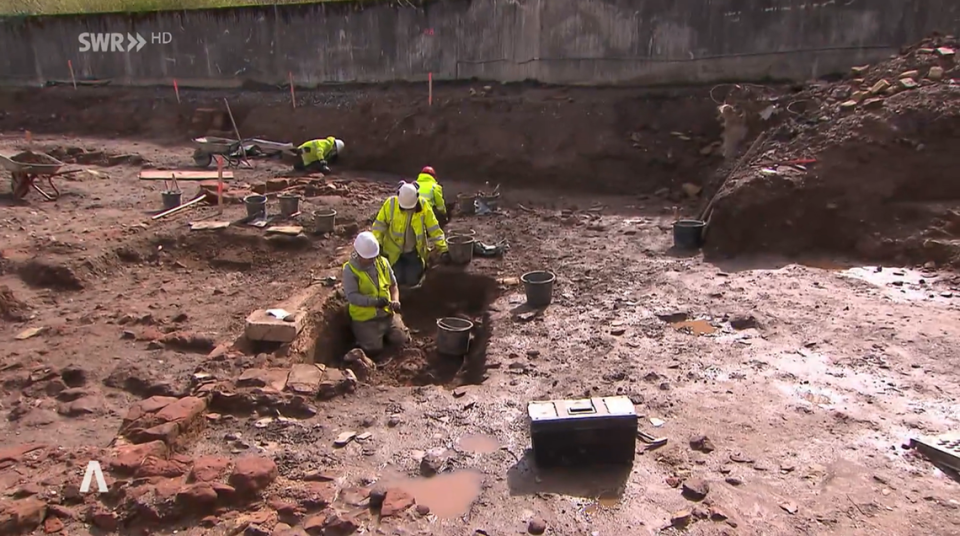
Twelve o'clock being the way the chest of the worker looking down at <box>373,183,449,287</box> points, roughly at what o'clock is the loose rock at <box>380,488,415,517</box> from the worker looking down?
The loose rock is roughly at 12 o'clock from the worker looking down.

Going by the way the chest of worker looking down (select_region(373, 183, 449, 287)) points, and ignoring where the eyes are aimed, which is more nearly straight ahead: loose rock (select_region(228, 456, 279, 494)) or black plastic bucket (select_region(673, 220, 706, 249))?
the loose rock

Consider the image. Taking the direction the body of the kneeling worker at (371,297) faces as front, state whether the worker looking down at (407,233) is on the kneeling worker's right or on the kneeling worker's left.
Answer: on the kneeling worker's left

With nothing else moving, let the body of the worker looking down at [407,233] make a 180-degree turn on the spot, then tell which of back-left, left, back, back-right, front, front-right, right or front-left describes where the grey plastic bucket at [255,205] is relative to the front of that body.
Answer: front-left

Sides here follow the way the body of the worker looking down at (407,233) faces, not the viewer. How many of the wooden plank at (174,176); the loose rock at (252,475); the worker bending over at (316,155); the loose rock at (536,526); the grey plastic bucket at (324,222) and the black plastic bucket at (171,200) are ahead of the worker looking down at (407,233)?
2

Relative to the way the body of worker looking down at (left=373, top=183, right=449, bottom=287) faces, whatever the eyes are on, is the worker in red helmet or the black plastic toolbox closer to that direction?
the black plastic toolbox

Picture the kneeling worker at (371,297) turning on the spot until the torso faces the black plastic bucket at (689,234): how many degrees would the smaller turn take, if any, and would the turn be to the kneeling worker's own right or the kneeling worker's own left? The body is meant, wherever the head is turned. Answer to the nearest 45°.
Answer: approximately 45° to the kneeling worker's own left

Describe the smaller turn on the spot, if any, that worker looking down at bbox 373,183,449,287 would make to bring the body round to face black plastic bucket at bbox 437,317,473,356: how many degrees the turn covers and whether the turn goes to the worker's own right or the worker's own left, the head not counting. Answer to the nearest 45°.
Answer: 0° — they already face it

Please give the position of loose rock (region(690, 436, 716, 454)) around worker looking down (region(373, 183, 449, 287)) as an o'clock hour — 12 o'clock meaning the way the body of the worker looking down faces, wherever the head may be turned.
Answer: The loose rock is roughly at 11 o'clock from the worker looking down.

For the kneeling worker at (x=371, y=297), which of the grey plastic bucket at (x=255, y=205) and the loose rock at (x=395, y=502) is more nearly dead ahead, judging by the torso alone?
the loose rock

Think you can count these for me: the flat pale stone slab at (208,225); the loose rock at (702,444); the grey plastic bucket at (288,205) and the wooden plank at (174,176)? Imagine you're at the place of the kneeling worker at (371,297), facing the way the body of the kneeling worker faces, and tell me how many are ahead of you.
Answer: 1

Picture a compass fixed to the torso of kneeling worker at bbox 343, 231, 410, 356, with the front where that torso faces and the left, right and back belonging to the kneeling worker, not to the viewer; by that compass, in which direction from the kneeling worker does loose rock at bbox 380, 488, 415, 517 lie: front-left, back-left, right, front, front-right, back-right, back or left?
front-right

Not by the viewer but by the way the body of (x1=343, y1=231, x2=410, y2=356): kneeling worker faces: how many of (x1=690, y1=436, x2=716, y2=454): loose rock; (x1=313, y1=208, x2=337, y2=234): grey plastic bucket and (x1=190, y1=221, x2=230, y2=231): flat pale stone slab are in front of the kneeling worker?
1

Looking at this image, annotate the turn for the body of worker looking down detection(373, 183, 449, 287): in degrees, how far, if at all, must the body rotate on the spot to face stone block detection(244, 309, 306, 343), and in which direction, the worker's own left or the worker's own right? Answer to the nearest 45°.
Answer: approximately 45° to the worker's own right

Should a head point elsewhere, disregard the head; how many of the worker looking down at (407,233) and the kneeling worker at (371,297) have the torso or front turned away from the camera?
0

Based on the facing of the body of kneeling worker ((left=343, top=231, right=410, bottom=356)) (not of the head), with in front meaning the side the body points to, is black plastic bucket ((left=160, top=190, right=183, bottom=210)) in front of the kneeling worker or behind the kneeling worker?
behind

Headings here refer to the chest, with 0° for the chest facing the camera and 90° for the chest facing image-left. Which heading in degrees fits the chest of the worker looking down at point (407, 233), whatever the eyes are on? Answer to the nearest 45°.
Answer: approximately 0°

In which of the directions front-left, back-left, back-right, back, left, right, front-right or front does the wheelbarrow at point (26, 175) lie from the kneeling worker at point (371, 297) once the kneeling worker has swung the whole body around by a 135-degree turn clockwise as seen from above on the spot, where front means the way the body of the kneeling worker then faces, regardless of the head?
front-right

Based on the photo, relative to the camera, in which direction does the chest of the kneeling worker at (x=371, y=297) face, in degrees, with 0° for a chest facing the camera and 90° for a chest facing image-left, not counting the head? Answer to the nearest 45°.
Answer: approximately 315°
